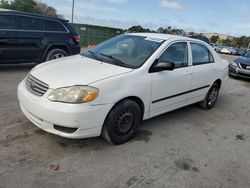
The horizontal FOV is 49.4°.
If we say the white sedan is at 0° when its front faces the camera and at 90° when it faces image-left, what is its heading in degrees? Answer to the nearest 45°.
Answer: approximately 45°

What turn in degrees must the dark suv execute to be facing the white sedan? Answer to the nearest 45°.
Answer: approximately 90° to its left

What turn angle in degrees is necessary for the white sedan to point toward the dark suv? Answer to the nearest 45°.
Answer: approximately 90° to its right

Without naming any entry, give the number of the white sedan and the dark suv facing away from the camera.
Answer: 0

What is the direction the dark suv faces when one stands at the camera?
facing to the left of the viewer
